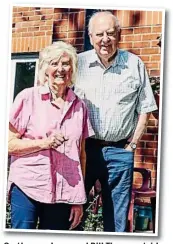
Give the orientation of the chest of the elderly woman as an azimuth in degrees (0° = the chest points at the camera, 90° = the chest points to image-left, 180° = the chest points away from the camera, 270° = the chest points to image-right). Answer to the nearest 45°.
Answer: approximately 0°

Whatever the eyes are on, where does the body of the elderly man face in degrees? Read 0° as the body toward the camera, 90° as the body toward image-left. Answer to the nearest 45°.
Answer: approximately 0°

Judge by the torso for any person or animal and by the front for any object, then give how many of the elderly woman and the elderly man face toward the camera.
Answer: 2
